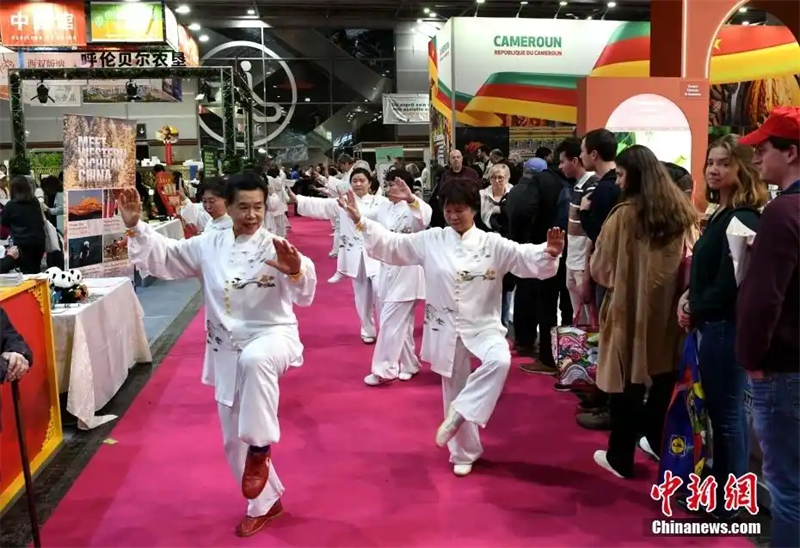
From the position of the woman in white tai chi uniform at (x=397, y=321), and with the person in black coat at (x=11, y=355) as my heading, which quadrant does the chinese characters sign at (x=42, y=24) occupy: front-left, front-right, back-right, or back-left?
back-right

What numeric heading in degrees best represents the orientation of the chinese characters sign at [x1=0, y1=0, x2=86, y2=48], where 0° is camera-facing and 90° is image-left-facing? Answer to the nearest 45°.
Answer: approximately 0°

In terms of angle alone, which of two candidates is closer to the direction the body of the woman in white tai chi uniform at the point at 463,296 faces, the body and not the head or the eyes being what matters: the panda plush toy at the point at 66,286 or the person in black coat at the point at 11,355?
the person in black coat

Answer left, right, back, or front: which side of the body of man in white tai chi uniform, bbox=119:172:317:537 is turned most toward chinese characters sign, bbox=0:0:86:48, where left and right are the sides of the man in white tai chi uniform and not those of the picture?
back

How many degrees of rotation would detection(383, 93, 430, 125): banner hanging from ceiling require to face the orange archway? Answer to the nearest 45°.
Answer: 0° — it already faces it

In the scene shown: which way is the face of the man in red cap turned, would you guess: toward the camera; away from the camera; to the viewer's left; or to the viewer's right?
to the viewer's left

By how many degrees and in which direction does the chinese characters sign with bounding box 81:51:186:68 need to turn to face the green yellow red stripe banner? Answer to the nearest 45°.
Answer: approximately 90° to its left

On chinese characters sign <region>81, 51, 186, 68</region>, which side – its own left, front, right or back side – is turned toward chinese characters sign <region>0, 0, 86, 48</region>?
right

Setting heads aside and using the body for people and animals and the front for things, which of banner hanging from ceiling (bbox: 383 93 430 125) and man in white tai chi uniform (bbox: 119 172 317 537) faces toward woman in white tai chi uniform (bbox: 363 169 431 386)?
the banner hanging from ceiling

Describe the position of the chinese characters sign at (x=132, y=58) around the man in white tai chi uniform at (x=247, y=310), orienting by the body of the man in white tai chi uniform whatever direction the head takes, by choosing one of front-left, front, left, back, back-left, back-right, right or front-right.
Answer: back
